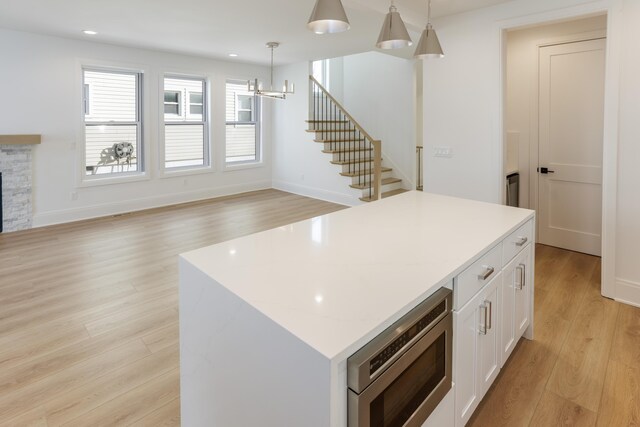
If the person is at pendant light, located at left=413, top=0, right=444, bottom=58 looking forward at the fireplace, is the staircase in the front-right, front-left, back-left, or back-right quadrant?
front-right

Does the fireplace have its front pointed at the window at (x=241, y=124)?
no

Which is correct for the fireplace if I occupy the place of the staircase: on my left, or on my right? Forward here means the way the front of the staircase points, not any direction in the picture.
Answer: on my right

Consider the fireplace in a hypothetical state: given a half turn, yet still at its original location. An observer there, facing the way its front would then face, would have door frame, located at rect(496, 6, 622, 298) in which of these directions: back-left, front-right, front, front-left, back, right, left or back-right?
back-right

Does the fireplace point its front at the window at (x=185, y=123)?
no

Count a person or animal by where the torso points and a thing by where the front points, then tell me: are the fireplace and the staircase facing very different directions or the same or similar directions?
same or similar directions

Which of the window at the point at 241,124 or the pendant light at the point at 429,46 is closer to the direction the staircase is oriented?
the pendant light

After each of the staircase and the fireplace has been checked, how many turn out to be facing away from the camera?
0

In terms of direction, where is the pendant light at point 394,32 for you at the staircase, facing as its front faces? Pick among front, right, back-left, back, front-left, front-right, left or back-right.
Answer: front-right

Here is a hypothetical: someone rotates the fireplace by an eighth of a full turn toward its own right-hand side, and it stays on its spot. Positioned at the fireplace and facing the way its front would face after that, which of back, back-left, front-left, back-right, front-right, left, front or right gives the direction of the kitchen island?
front-left

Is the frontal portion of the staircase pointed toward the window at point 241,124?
no

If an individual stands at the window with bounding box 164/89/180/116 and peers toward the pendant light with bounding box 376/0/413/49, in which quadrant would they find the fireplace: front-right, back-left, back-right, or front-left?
front-right

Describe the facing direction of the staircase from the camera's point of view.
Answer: facing the viewer and to the right of the viewer

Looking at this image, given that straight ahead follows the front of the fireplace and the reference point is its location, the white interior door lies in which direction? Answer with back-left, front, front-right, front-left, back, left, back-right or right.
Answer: front-left
